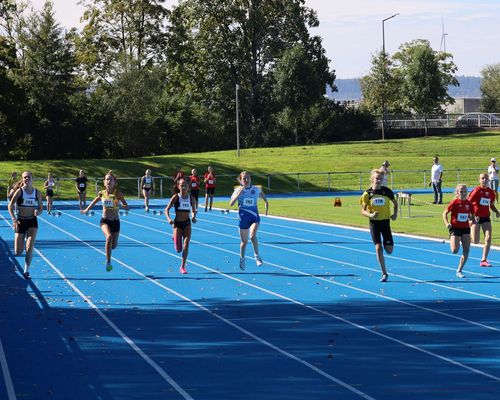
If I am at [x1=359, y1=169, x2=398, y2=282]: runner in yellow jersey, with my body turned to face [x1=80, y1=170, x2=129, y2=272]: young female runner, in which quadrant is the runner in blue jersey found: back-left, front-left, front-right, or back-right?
front-right

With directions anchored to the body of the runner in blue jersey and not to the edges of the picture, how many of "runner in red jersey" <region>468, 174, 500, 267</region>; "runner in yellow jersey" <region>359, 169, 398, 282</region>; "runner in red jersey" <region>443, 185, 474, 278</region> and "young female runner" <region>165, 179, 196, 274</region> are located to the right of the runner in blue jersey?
1

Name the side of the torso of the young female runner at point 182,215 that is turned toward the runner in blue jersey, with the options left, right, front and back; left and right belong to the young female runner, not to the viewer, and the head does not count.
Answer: left

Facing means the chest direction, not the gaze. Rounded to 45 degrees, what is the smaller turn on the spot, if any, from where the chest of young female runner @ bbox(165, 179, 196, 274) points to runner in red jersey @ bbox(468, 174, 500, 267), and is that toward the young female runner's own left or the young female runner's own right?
approximately 90° to the young female runner's own left

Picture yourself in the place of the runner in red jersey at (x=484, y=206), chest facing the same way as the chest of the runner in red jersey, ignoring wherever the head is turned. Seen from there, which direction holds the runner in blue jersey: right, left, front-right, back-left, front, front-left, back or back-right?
right

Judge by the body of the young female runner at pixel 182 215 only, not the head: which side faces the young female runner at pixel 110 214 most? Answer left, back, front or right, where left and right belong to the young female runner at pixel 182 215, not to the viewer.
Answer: right

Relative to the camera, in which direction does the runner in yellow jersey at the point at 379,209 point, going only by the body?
toward the camera

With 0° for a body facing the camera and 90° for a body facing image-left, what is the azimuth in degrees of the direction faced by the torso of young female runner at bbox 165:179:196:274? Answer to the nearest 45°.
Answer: approximately 0°

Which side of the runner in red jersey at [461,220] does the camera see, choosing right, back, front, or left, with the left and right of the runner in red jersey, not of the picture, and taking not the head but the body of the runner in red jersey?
front

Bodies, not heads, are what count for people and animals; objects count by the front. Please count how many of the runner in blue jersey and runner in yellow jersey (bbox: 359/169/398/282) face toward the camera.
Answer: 2

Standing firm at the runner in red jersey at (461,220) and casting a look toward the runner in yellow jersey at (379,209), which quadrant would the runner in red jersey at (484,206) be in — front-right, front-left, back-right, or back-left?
back-right
